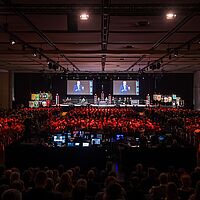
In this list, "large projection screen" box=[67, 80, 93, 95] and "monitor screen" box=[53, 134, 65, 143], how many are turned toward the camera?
2

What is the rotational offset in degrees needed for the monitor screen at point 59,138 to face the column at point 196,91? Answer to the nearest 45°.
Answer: approximately 135° to its left

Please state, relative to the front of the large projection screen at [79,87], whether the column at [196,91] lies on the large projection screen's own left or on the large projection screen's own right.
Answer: on the large projection screen's own left

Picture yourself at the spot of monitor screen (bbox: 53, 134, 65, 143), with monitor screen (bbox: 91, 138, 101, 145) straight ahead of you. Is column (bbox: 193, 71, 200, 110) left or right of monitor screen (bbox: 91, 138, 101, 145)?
left

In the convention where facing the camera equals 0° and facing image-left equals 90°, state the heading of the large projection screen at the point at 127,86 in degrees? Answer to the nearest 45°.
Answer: approximately 0°

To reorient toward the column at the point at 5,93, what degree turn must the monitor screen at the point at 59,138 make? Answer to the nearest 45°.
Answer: approximately 180°

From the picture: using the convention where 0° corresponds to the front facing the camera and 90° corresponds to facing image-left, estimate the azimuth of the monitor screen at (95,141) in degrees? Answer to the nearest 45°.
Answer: approximately 0°
